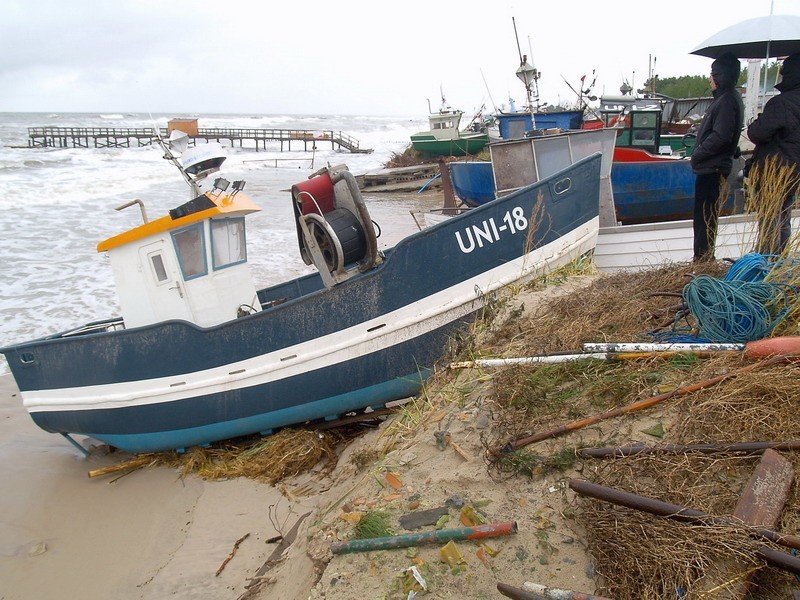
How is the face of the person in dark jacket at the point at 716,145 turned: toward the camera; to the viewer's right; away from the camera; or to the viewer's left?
to the viewer's left

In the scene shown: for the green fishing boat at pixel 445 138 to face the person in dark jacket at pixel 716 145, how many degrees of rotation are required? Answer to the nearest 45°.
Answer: approximately 90° to its right

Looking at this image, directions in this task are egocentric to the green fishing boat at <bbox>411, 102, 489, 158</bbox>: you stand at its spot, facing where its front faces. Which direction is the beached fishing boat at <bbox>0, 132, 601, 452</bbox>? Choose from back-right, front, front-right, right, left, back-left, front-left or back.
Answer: right

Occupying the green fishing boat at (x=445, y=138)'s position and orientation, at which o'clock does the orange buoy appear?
The orange buoy is roughly at 3 o'clock from the green fishing boat.

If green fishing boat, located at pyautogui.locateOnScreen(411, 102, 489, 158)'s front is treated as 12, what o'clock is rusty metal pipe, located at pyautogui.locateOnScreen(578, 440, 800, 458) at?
The rusty metal pipe is roughly at 3 o'clock from the green fishing boat.

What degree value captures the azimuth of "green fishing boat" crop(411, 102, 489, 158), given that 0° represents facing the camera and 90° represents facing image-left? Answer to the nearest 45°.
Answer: approximately 270°

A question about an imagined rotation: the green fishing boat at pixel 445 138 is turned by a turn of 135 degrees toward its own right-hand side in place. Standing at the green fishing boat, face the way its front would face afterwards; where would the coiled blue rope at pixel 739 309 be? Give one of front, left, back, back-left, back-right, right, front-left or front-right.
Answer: front-left

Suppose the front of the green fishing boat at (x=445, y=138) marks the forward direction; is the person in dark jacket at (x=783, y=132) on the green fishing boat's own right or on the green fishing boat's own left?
on the green fishing boat's own right

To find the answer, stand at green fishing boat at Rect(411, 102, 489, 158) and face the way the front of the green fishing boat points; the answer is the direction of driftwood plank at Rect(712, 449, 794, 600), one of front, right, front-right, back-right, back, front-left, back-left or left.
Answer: right

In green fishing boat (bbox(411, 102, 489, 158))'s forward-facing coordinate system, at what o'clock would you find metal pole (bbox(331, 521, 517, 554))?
The metal pole is roughly at 3 o'clock from the green fishing boat.
